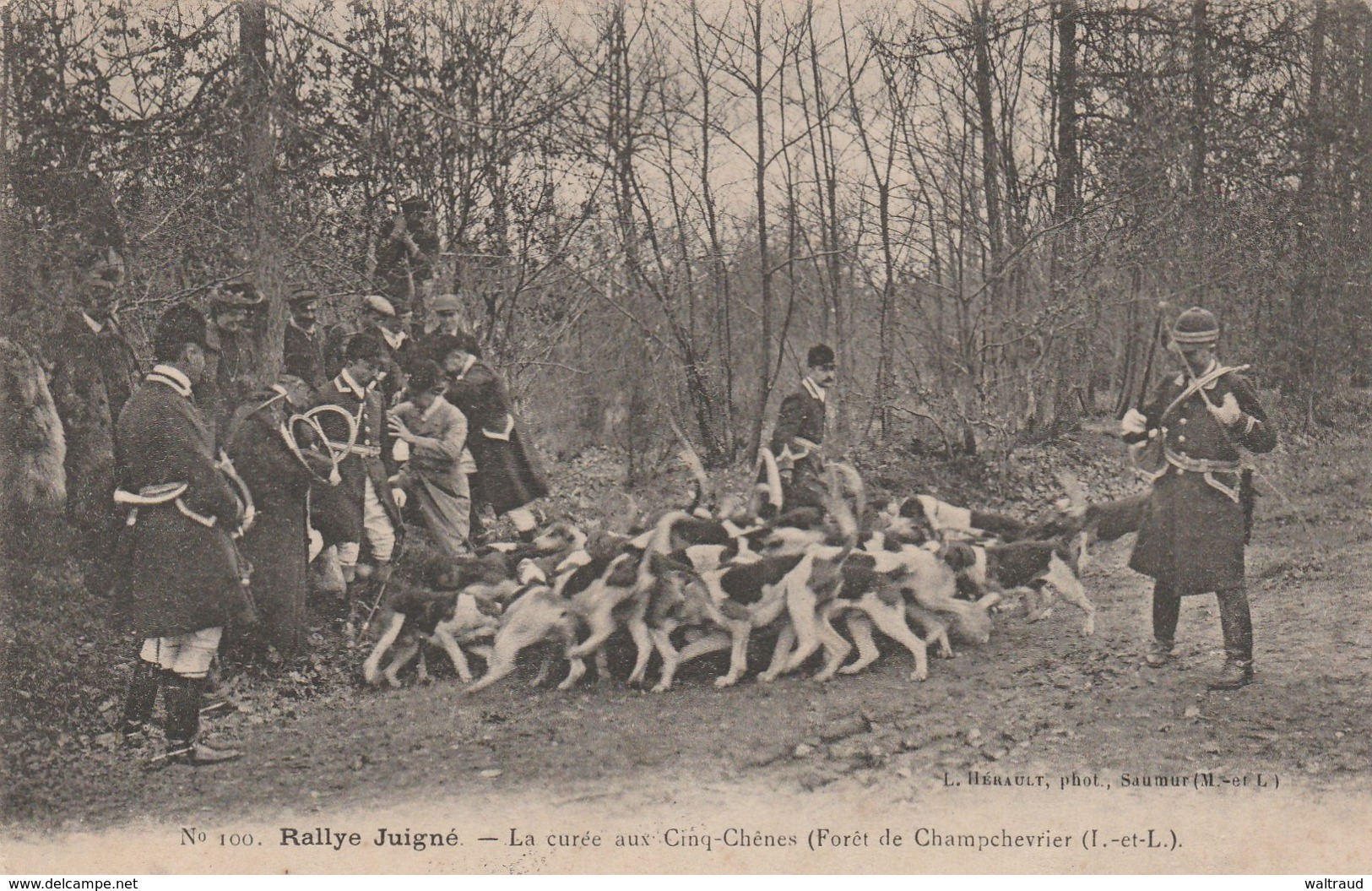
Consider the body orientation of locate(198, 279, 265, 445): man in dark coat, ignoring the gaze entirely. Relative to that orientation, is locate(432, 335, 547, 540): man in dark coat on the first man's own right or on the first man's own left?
on the first man's own left

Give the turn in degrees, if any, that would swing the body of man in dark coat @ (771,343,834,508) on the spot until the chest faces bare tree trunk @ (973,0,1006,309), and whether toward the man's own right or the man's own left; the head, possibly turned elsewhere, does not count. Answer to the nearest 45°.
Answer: approximately 90° to the man's own left

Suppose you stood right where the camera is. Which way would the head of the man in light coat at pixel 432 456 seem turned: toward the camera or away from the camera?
toward the camera

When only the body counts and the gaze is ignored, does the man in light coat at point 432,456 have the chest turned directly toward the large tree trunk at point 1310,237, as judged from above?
no

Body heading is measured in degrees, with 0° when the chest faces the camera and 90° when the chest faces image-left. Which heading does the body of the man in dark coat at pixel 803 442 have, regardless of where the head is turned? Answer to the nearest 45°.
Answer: approximately 315°

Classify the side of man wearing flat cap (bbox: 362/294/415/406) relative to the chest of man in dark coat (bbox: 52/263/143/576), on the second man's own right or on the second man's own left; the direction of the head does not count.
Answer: on the second man's own left

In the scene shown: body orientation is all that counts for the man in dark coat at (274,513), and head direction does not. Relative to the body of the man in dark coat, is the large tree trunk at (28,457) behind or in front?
behind

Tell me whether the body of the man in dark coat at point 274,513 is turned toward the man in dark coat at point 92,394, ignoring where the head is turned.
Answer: no

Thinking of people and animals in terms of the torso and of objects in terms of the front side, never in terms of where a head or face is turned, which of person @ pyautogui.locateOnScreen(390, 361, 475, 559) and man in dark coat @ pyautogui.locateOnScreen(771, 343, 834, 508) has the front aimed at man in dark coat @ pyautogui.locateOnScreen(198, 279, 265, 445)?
person @ pyautogui.locateOnScreen(390, 361, 475, 559)

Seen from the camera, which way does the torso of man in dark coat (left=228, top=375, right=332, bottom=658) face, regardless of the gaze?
to the viewer's right
